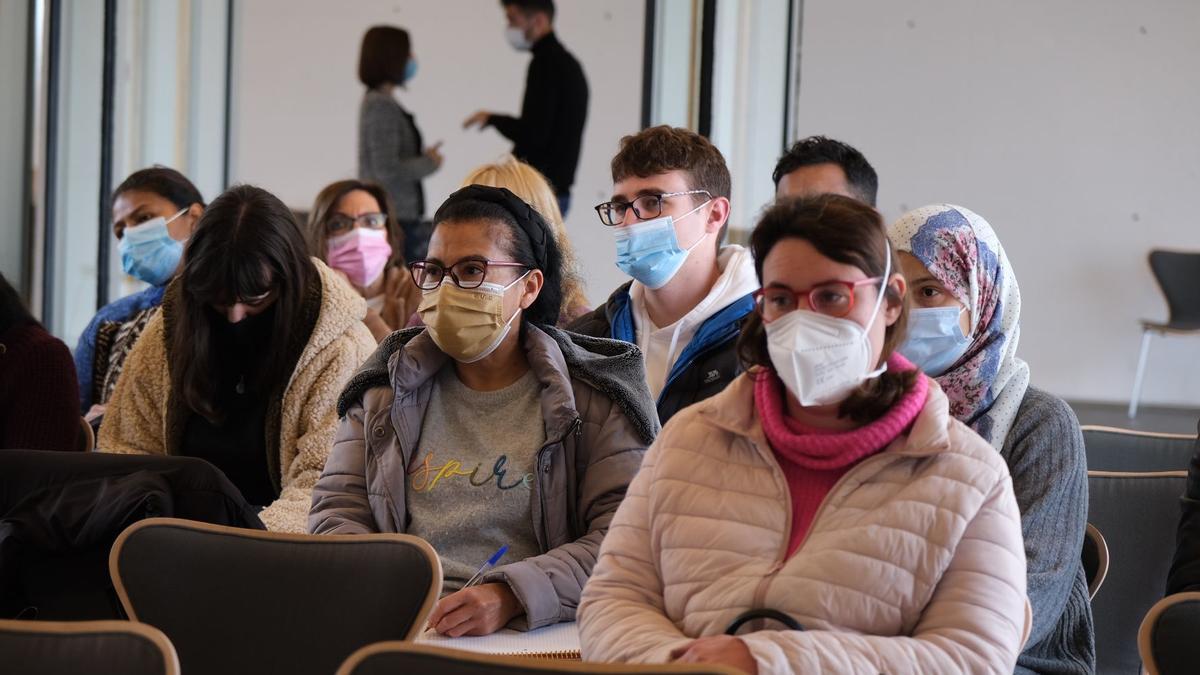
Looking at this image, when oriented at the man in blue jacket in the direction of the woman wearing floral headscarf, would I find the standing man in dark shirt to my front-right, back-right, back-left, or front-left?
back-left

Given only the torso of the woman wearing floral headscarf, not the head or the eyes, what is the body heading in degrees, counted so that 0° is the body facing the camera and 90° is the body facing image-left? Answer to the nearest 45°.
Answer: approximately 45°

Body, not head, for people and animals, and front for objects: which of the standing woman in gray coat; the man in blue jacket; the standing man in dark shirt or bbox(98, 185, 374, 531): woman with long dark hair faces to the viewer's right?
the standing woman in gray coat

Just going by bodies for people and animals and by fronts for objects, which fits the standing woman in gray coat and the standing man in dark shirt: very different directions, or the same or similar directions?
very different directions

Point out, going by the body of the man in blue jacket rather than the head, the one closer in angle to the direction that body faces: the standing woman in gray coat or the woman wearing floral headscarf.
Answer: the woman wearing floral headscarf

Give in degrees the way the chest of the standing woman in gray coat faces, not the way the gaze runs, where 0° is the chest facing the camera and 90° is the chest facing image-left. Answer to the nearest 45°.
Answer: approximately 270°
